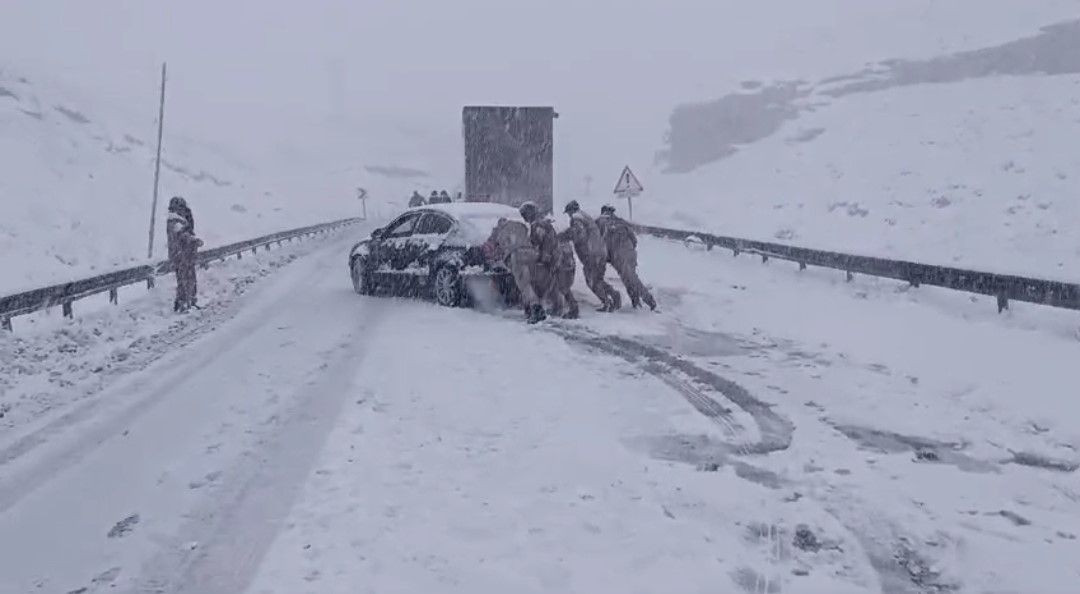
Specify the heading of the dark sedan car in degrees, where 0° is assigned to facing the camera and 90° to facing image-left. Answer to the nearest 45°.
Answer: approximately 135°

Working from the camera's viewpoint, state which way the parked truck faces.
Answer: facing away from the viewer

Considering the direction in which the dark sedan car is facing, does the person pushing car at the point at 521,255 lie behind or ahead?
behind

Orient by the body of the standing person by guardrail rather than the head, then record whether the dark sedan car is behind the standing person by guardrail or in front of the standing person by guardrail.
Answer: in front

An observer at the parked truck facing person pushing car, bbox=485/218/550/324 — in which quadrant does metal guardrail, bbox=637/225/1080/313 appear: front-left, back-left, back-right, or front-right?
front-left

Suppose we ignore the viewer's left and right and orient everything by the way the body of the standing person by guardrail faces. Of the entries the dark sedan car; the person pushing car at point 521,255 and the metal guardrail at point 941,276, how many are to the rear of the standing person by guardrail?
0

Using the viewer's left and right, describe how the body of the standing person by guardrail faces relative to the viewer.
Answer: facing to the right of the viewer

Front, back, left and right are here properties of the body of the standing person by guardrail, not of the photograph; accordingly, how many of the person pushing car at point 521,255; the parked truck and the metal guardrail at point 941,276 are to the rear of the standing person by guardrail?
0

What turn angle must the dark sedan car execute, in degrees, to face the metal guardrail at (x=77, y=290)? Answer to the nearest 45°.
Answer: approximately 45° to its left

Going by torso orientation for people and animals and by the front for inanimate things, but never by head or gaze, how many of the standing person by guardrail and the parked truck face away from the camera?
1

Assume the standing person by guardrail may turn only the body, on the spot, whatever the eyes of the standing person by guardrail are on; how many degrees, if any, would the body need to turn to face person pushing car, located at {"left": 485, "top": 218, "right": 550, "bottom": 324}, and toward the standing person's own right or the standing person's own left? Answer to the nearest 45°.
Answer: approximately 45° to the standing person's own right

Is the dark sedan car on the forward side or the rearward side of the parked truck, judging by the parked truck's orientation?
on the rearward side
